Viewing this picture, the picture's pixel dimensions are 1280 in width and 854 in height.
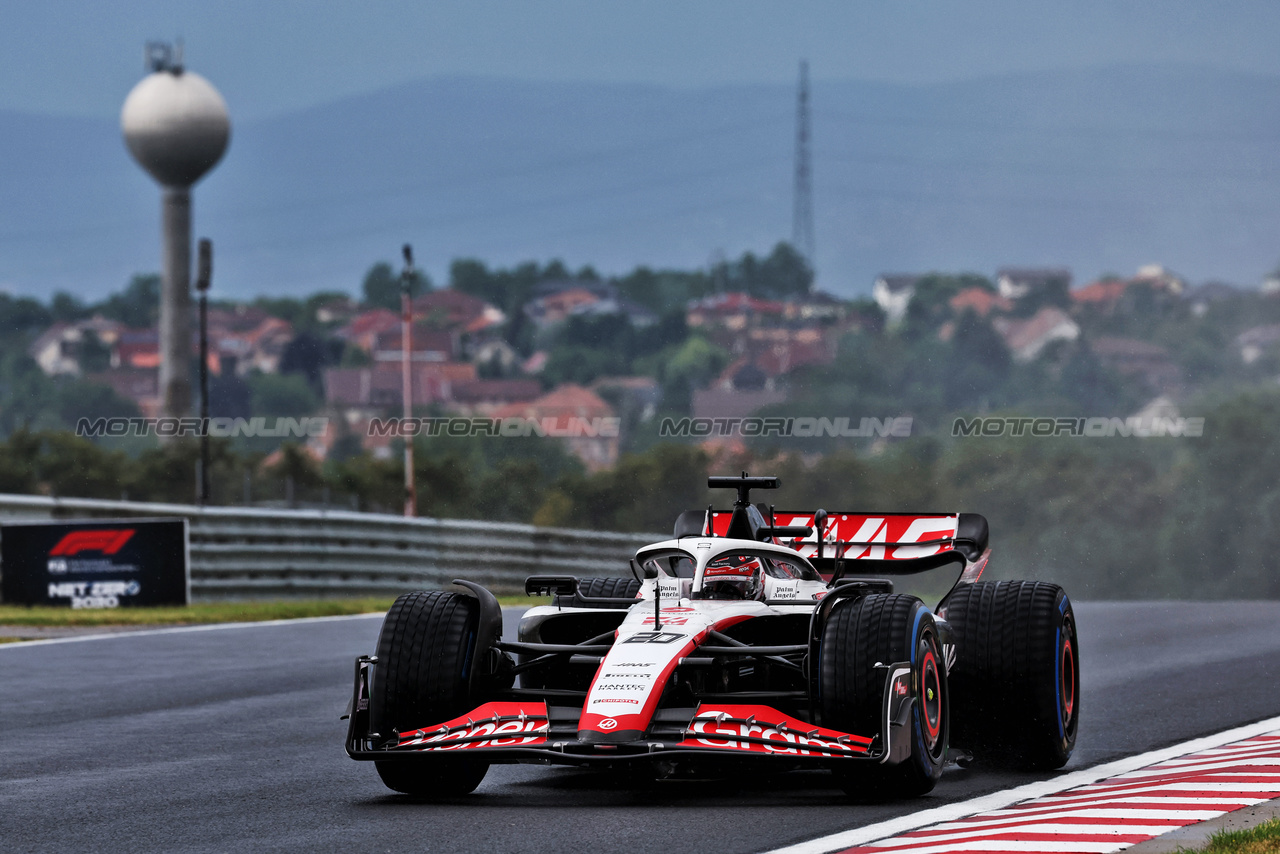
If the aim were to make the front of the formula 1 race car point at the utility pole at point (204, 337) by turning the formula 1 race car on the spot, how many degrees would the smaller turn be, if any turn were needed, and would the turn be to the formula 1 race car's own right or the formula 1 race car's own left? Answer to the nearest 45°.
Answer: approximately 180°

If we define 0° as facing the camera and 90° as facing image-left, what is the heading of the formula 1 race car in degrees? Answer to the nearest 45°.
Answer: approximately 0°

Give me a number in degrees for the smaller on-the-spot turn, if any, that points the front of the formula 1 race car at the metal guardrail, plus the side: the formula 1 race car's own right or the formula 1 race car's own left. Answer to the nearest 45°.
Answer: approximately 180°
